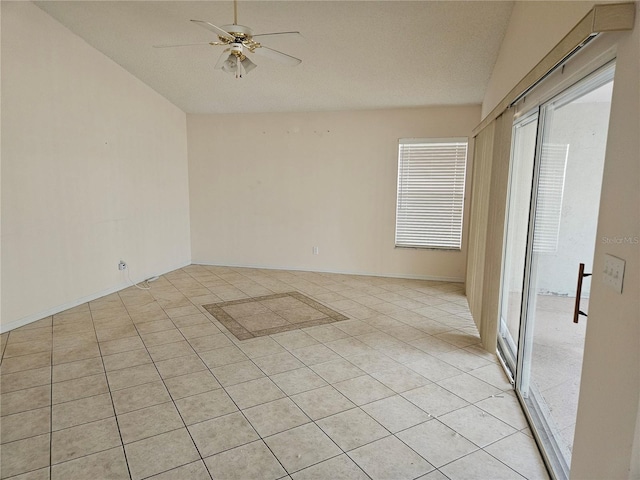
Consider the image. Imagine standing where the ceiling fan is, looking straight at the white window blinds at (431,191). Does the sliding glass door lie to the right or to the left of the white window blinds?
right

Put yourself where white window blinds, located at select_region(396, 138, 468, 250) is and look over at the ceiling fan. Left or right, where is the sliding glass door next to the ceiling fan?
left

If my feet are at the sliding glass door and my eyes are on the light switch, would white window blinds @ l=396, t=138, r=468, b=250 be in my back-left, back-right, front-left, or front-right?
back-right

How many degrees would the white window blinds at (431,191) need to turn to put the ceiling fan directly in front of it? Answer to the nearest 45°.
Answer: approximately 45° to its right

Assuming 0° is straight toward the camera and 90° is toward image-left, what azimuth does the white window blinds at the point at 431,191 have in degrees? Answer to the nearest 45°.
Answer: approximately 0°

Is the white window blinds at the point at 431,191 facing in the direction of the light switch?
yes

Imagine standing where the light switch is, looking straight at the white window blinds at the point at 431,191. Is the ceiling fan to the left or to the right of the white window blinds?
left

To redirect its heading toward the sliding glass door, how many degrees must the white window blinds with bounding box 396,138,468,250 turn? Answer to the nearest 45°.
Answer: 0° — it already faces it
